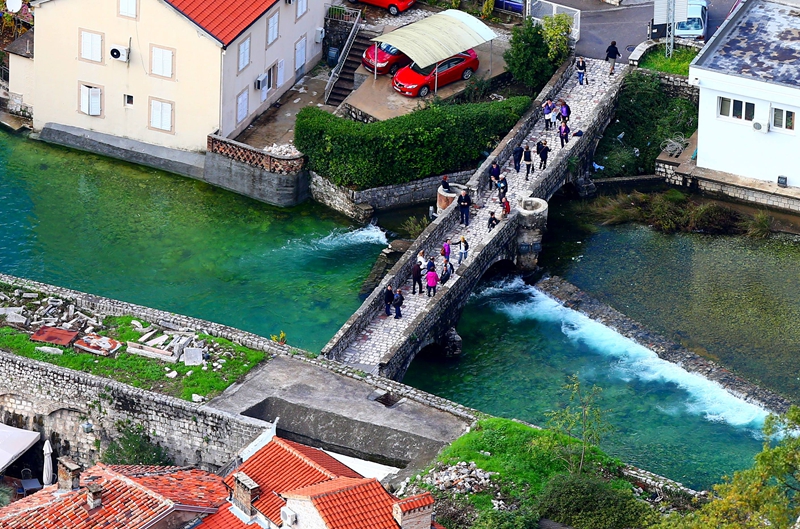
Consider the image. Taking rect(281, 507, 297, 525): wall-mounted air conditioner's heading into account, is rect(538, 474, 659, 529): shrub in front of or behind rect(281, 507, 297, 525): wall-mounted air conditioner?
behind

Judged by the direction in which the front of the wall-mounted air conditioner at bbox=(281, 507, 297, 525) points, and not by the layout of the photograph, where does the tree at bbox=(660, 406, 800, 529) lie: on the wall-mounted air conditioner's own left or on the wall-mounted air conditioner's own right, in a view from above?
on the wall-mounted air conditioner's own left

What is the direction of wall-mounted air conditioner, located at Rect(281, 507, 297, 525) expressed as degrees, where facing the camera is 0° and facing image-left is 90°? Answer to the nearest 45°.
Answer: approximately 45°
